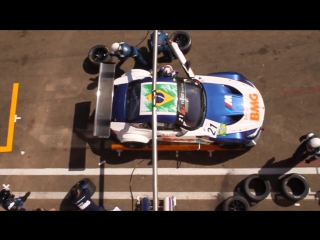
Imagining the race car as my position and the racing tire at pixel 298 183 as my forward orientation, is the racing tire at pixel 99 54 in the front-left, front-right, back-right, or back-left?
back-left

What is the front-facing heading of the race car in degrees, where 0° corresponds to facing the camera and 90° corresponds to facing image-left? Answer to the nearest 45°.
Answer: approximately 270°

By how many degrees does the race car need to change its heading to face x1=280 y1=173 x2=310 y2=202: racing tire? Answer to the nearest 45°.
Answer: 0° — it already faces it
